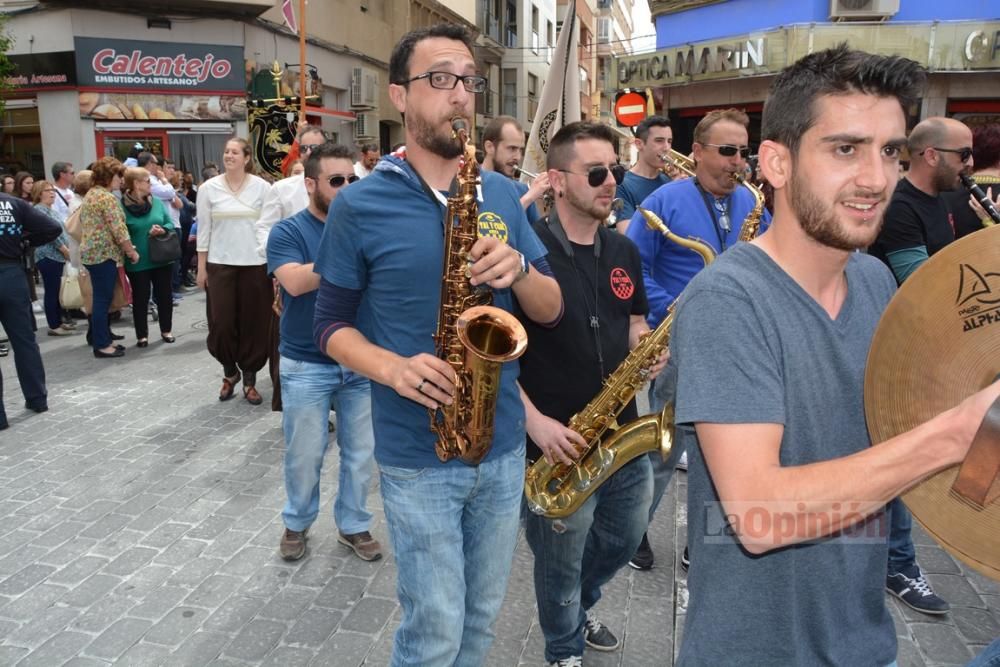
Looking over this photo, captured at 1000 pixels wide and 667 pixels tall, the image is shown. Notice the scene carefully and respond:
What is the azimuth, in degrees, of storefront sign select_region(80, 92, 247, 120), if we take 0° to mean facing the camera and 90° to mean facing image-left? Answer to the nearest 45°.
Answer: approximately 0°

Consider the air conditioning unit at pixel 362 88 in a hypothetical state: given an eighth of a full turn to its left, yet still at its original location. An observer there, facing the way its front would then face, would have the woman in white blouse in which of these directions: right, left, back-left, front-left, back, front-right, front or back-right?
right

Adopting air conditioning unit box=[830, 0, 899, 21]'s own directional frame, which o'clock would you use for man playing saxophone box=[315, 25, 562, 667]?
The man playing saxophone is roughly at 12 o'clock from the air conditioning unit.

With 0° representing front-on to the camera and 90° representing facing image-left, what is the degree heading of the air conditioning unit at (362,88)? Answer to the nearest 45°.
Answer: approximately 315°

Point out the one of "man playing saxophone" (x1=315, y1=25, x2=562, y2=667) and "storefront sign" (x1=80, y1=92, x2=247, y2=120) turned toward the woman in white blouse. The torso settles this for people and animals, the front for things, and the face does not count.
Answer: the storefront sign

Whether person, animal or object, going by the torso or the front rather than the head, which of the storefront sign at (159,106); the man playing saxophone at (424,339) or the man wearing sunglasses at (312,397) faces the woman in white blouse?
the storefront sign

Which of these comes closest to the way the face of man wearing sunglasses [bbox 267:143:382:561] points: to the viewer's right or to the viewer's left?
to the viewer's right

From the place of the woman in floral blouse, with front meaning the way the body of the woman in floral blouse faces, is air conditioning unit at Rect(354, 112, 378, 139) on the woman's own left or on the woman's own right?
on the woman's own left

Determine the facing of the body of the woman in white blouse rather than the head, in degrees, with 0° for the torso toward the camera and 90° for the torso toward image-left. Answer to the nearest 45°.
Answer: approximately 0°

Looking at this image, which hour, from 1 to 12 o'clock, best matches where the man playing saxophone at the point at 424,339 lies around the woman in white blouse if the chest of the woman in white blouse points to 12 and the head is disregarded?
The man playing saxophone is roughly at 12 o'clock from the woman in white blouse.
